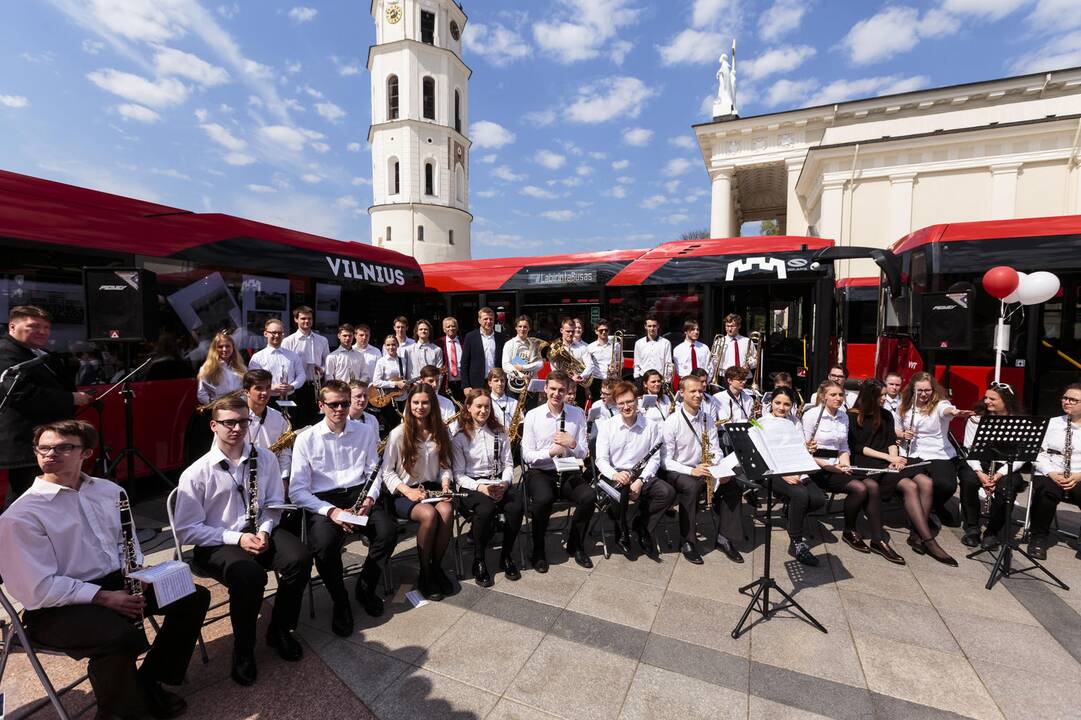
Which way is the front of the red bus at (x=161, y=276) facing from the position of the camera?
facing away from the viewer and to the right of the viewer

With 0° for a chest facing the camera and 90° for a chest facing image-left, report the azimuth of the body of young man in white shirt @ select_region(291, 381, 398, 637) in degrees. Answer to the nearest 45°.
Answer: approximately 315°

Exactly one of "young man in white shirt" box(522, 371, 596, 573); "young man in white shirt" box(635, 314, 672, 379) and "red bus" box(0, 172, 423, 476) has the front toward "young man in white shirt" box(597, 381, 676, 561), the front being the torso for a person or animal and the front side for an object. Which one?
"young man in white shirt" box(635, 314, 672, 379)

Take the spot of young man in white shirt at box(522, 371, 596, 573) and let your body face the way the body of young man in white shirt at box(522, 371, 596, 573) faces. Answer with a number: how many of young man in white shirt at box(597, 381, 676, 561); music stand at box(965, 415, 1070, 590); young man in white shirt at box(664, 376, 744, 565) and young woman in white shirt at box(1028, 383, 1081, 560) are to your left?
4

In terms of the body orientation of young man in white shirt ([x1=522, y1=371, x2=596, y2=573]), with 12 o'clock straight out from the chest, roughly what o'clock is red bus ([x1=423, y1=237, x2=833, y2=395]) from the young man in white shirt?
The red bus is roughly at 7 o'clock from the young man in white shirt.

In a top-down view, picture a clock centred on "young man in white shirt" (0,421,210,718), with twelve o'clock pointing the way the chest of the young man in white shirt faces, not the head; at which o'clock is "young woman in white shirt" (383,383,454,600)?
The young woman in white shirt is roughly at 10 o'clock from the young man in white shirt.
